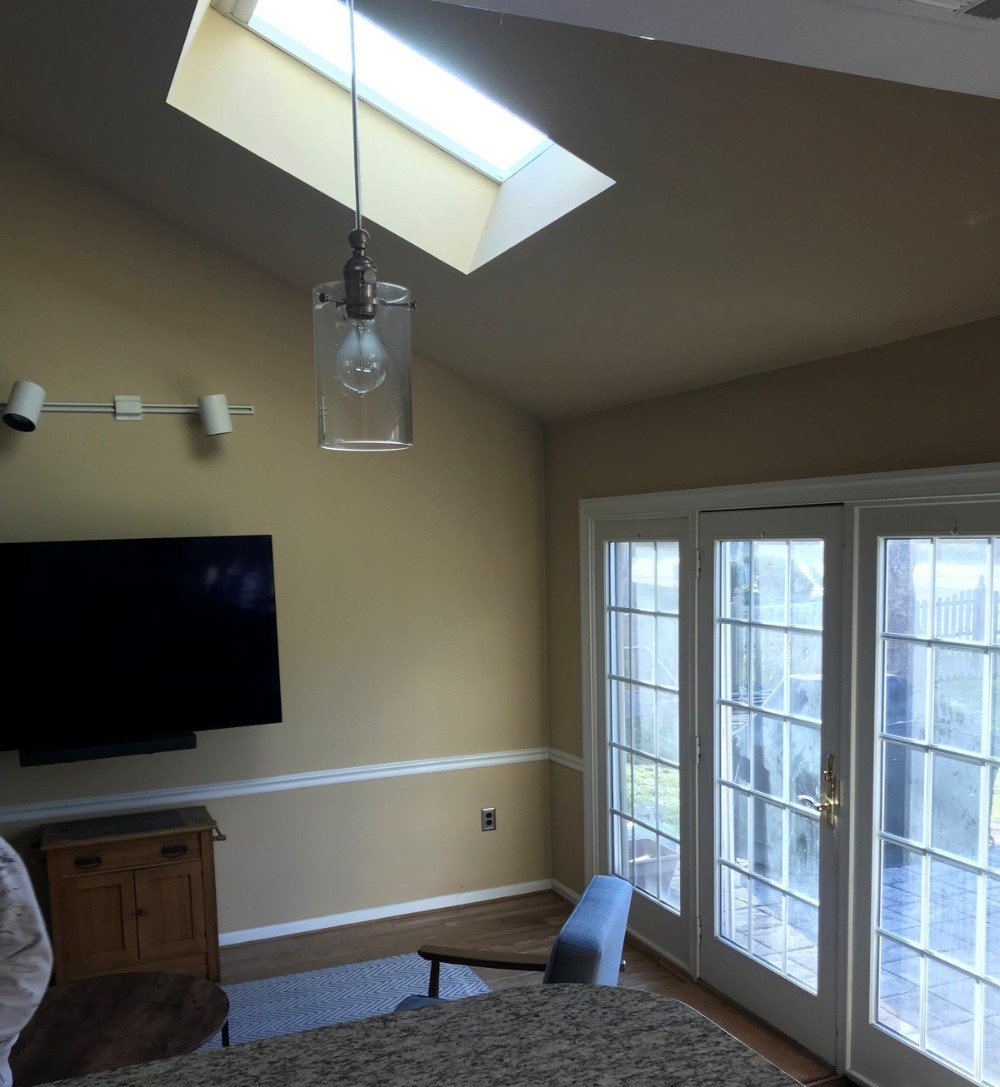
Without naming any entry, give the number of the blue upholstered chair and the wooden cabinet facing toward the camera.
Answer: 1

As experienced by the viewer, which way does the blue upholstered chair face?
facing away from the viewer and to the left of the viewer

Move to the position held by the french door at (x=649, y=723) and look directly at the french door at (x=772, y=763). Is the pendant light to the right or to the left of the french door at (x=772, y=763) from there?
right

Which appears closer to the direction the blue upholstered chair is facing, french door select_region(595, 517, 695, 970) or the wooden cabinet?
the wooden cabinet

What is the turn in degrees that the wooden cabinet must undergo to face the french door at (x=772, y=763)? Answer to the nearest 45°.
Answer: approximately 45° to its left

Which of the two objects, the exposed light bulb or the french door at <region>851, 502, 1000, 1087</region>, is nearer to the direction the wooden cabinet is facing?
the exposed light bulb

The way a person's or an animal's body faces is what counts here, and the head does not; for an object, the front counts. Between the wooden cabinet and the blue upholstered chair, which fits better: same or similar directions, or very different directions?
very different directions

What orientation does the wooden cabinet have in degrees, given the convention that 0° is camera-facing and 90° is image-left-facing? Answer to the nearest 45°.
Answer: approximately 0°

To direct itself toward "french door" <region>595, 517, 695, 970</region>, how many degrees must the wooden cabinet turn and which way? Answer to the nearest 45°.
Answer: approximately 90° to its left

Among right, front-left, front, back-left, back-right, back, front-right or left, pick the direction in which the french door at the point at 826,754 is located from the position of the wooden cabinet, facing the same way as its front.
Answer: front-left
